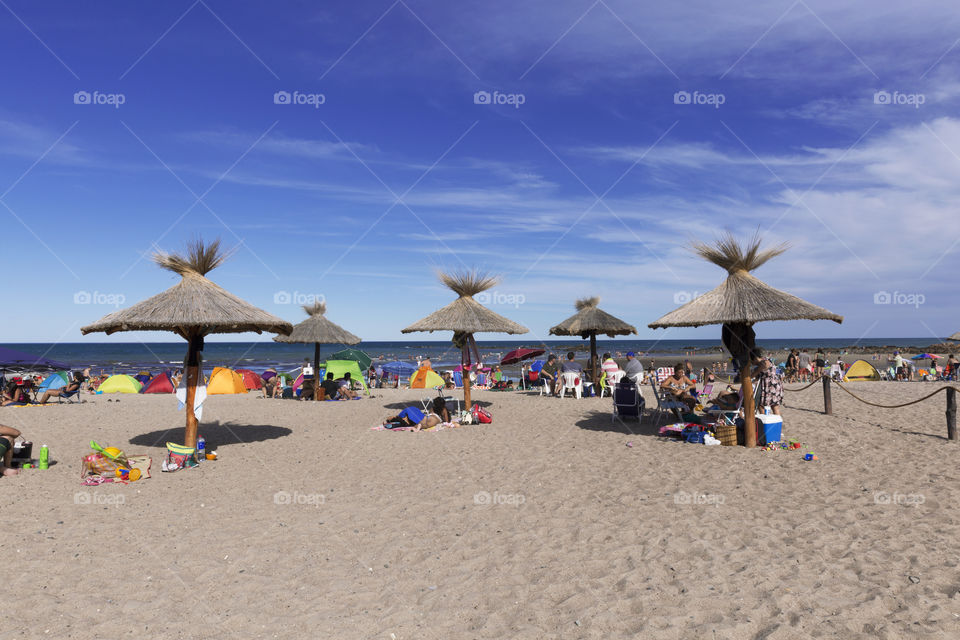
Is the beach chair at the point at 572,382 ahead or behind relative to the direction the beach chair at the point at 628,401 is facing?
ahead

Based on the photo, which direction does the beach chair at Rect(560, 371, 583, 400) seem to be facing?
away from the camera

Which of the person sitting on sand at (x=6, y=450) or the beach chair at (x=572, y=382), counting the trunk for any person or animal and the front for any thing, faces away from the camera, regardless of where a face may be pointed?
the beach chair

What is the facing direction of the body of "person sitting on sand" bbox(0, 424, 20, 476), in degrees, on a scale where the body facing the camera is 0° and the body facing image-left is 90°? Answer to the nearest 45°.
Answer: approximately 270°

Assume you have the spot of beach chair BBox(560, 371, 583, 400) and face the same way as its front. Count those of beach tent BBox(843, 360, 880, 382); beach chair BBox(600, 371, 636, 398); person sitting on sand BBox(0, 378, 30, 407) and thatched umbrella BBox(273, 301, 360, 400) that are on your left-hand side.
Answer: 2

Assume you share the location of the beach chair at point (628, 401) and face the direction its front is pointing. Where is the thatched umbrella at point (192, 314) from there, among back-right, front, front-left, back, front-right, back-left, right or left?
back-left

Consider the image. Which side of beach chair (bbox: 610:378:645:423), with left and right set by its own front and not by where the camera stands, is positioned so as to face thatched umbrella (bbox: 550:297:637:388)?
front

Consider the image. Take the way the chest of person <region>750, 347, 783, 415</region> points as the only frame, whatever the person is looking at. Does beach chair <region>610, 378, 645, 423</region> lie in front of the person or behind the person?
in front

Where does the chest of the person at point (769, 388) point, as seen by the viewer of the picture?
to the viewer's left

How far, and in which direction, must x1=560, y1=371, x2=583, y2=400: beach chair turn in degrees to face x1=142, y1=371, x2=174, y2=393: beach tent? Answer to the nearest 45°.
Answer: approximately 90° to its left

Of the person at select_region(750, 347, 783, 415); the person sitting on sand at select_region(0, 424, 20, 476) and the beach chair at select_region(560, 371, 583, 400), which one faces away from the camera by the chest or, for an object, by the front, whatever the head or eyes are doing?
the beach chair

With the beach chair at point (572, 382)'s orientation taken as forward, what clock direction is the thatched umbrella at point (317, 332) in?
The thatched umbrella is roughly at 9 o'clock from the beach chair.
